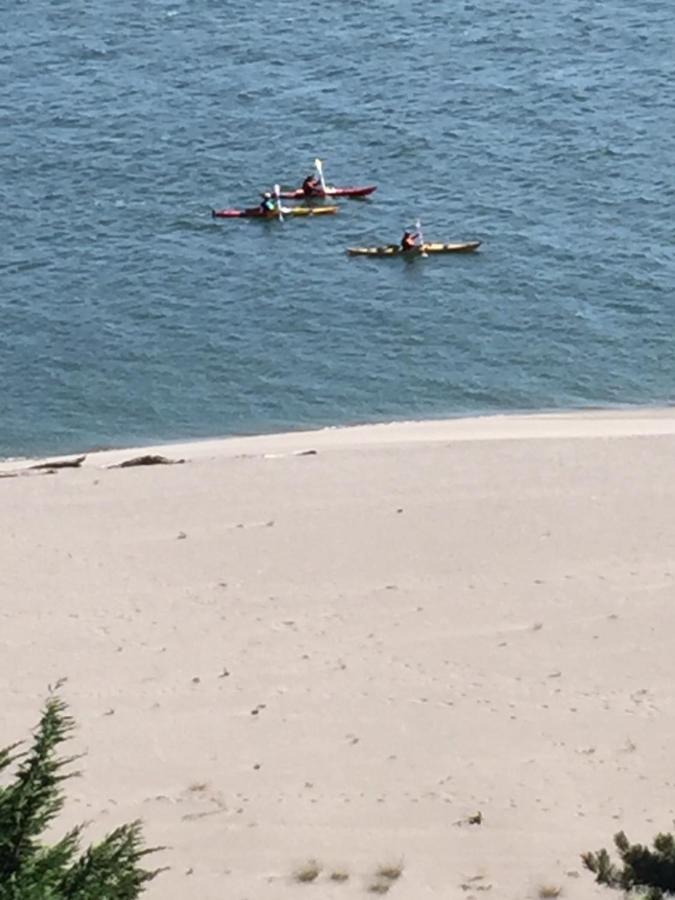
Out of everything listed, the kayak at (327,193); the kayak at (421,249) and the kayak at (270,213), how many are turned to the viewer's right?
3

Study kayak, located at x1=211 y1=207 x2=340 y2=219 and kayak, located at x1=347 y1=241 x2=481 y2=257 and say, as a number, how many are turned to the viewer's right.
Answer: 2

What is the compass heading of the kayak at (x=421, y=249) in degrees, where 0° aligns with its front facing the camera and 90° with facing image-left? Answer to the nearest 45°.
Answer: approximately 270°

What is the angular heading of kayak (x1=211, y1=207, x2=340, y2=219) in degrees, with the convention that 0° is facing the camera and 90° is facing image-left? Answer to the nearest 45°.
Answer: approximately 270°

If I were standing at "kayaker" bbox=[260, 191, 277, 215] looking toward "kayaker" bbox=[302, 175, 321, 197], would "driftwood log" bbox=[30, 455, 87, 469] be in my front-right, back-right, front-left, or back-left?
back-right

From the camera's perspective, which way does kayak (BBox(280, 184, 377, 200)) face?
to the viewer's right

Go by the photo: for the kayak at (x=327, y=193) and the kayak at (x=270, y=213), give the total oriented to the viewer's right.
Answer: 2

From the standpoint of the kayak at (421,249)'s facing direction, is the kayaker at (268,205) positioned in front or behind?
behind

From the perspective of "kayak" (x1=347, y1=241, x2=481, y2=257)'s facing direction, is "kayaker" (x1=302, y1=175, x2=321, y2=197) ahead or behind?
behind

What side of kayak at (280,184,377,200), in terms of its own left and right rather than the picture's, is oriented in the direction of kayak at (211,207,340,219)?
back
